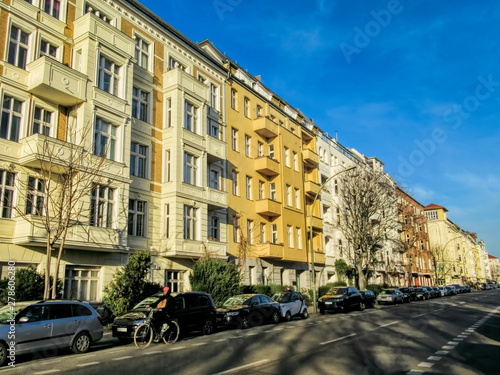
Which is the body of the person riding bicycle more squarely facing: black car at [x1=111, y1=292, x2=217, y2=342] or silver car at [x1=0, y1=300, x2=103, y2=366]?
the silver car

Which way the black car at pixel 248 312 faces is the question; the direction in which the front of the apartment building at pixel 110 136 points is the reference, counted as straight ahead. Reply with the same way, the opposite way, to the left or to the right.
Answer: to the right

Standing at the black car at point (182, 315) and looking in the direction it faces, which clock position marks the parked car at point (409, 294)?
The parked car is roughly at 6 o'clock from the black car.

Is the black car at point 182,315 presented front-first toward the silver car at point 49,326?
yes

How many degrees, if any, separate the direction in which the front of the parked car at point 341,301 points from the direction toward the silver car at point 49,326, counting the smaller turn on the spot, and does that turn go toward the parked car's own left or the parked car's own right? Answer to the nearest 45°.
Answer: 0° — it already faces it

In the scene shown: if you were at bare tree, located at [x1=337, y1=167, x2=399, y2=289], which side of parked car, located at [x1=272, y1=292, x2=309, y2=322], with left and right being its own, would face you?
back

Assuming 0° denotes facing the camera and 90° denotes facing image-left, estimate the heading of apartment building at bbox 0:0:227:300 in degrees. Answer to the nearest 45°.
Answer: approximately 315°

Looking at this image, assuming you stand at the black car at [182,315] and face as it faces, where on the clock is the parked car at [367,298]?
The parked car is roughly at 6 o'clock from the black car.

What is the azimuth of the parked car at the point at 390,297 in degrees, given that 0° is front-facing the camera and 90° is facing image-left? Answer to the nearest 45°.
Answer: approximately 45°

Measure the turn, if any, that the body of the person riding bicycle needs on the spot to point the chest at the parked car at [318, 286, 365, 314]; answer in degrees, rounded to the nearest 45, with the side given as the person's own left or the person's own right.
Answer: approximately 180°

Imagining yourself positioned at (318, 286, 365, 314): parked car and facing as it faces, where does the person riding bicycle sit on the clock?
The person riding bicycle is roughly at 11 o'clock from the parked car.

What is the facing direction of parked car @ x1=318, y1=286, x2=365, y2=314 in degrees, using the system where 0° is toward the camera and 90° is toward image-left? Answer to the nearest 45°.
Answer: approximately 45°

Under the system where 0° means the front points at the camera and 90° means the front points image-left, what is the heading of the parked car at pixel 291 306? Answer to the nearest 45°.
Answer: approximately 45°

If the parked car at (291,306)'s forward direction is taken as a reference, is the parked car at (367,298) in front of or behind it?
behind
